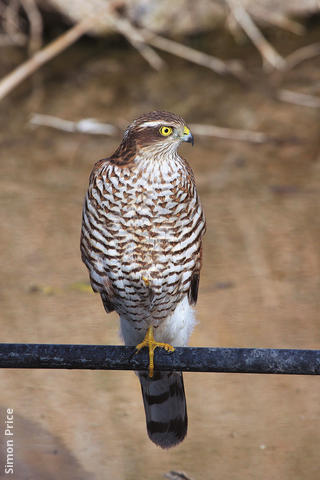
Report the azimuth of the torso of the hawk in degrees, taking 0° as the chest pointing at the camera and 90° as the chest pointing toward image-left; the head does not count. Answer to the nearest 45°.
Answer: approximately 0°

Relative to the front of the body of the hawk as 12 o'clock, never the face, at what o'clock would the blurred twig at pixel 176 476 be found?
The blurred twig is roughly at 6 o'clock from the hawk.
